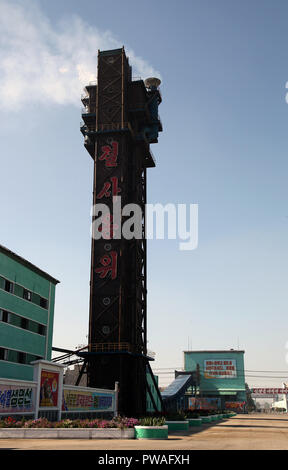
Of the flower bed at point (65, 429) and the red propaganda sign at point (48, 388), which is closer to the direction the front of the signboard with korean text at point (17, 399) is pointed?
the flower bed

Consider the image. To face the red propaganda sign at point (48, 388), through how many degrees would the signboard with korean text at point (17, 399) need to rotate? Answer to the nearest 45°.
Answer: approximately 135° to its left

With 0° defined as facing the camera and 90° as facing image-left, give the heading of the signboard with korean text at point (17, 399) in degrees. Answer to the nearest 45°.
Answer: approximately 0°

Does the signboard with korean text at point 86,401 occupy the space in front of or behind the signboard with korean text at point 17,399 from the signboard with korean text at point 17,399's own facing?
behind

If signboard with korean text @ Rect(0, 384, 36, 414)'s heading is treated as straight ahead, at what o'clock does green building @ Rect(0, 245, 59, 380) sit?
The green building is roughly at 6 o'clock from the signboard with korean text.
